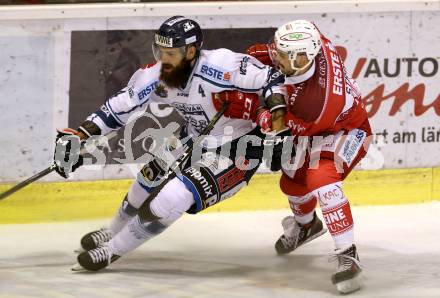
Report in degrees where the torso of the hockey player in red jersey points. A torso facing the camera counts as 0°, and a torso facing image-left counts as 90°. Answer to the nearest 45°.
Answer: approximately 45°

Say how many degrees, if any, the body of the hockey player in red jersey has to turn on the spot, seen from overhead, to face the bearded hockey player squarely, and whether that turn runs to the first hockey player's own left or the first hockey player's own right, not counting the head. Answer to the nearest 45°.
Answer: approximately 45° to the first hockey player's own right

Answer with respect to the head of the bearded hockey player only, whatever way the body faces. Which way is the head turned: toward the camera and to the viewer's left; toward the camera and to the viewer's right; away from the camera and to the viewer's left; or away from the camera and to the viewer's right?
toward the camera and to the viewer's left
